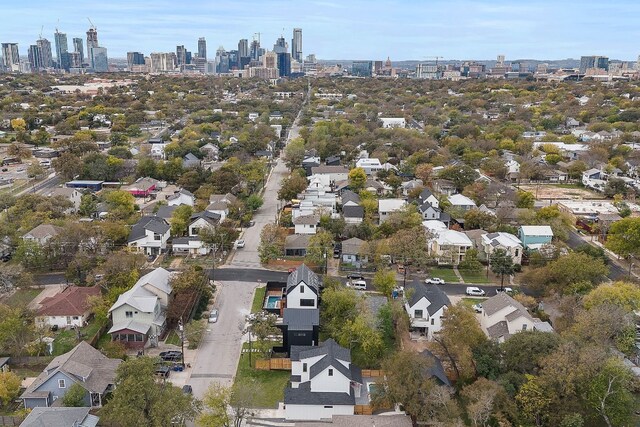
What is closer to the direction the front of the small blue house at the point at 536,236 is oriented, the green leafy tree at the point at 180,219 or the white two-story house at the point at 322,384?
the white two-story house

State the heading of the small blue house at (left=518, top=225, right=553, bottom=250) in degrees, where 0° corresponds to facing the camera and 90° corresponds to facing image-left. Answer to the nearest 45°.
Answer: approximately 0°

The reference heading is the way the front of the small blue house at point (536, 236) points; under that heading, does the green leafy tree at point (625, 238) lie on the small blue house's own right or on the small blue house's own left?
on the small blue house's own left

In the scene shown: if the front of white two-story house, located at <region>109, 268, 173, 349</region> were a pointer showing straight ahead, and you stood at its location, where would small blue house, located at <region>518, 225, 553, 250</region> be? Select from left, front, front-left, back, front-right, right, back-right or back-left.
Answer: left

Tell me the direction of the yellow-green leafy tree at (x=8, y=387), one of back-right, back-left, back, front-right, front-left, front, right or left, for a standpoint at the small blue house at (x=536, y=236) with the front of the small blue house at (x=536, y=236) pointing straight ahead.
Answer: front-right
